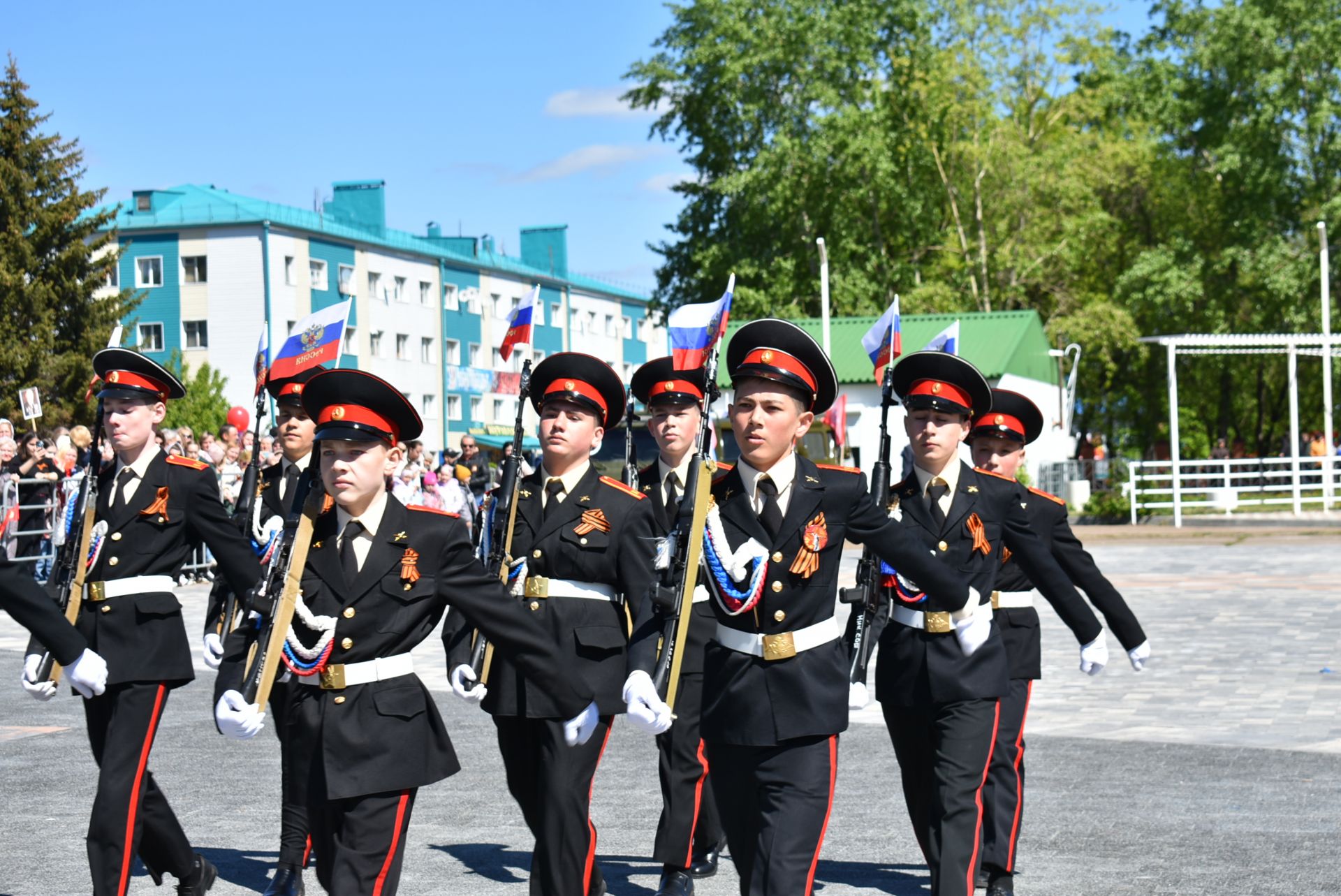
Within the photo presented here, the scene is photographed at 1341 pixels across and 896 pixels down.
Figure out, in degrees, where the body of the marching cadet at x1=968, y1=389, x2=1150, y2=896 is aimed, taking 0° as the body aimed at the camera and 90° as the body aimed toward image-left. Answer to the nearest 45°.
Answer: approximately 45°

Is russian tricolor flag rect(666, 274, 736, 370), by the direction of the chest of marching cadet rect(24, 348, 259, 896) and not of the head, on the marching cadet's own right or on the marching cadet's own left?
on the marching cadet's own left

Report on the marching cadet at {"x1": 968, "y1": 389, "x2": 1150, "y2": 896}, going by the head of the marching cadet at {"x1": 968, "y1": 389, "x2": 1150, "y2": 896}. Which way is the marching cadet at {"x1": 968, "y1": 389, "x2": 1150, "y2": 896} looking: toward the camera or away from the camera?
toward the camera

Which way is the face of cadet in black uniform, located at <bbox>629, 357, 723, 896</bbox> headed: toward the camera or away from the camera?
toward the camera

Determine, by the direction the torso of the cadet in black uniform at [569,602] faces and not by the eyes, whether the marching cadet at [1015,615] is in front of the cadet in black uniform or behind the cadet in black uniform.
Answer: behind

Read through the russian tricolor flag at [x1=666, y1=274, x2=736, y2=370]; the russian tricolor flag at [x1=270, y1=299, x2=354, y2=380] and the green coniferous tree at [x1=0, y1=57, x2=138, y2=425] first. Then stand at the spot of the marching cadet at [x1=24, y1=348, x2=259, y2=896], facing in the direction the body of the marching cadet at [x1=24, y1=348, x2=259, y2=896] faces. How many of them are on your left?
2

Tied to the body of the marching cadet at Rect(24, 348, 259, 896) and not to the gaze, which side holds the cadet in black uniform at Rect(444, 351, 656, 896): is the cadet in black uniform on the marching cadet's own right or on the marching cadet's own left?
on the marching cadet's own left

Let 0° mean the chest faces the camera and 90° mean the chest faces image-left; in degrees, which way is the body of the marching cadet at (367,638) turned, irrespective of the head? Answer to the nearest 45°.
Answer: approximately 45°

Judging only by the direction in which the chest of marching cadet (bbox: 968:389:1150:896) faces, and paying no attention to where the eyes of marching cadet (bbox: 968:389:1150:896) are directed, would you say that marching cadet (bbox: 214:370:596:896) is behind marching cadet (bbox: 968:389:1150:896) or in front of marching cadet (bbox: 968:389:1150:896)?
in front

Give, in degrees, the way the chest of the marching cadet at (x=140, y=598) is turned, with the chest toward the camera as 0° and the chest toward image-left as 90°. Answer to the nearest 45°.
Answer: approximately 45°

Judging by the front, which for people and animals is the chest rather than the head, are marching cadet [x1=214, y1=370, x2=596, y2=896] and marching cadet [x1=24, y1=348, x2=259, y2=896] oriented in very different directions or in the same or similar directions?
same or similar directions

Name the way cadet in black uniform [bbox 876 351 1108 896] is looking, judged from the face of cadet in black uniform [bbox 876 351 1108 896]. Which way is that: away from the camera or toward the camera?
toward the camera

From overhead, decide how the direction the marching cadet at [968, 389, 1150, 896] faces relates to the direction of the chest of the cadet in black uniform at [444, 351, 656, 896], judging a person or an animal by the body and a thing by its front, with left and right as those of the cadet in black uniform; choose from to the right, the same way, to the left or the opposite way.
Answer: the same way

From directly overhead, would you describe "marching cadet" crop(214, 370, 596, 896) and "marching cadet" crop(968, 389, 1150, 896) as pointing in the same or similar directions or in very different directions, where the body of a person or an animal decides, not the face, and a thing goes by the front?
same or similar directions

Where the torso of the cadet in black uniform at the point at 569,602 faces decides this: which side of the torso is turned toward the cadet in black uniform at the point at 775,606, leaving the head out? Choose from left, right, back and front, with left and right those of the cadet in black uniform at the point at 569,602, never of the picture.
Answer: left

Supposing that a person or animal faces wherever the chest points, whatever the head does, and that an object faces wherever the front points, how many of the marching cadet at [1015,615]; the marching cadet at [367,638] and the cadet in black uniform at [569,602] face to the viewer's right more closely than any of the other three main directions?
0
